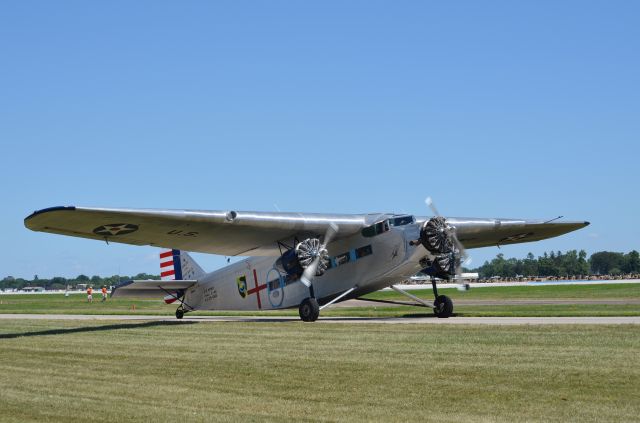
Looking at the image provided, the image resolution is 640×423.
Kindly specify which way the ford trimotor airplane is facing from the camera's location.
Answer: facing the viewer and to the right of the viewer
